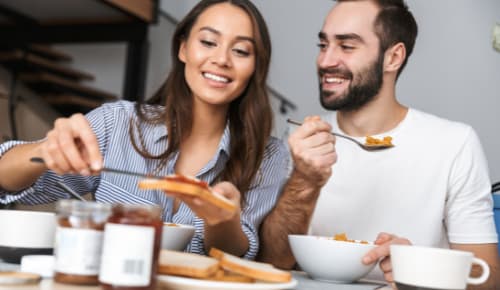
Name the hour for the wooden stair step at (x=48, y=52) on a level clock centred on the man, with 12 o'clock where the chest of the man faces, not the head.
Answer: The wooden stair step is roughly at 3 o'clock from the man.

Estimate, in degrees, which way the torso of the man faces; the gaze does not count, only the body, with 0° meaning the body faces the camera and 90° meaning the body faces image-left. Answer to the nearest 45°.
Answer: approximately 45°

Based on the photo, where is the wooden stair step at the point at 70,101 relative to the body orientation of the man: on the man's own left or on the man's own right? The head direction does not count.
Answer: on the man's own right

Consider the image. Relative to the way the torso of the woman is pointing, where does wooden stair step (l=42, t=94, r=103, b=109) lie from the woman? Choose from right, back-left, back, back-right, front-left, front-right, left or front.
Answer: back

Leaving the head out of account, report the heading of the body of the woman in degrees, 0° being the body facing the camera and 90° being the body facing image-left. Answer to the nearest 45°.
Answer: approximately 0°
